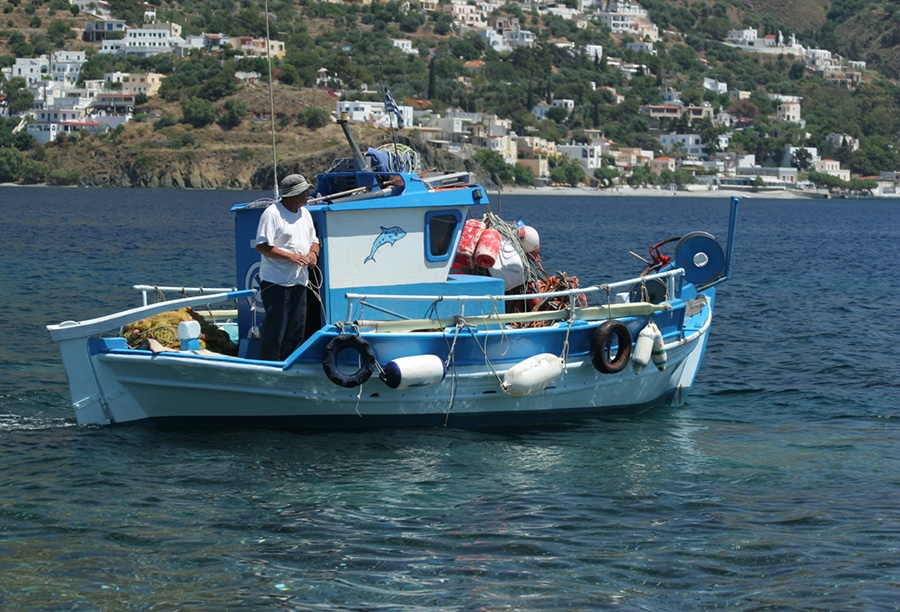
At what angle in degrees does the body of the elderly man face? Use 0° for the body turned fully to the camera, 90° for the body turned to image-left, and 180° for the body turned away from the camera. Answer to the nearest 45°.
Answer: approximately 315°

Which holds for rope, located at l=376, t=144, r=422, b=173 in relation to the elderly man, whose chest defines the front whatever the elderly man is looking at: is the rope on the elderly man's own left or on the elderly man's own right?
on the elderly man's own left

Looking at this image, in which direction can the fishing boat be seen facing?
to the viewer's right
